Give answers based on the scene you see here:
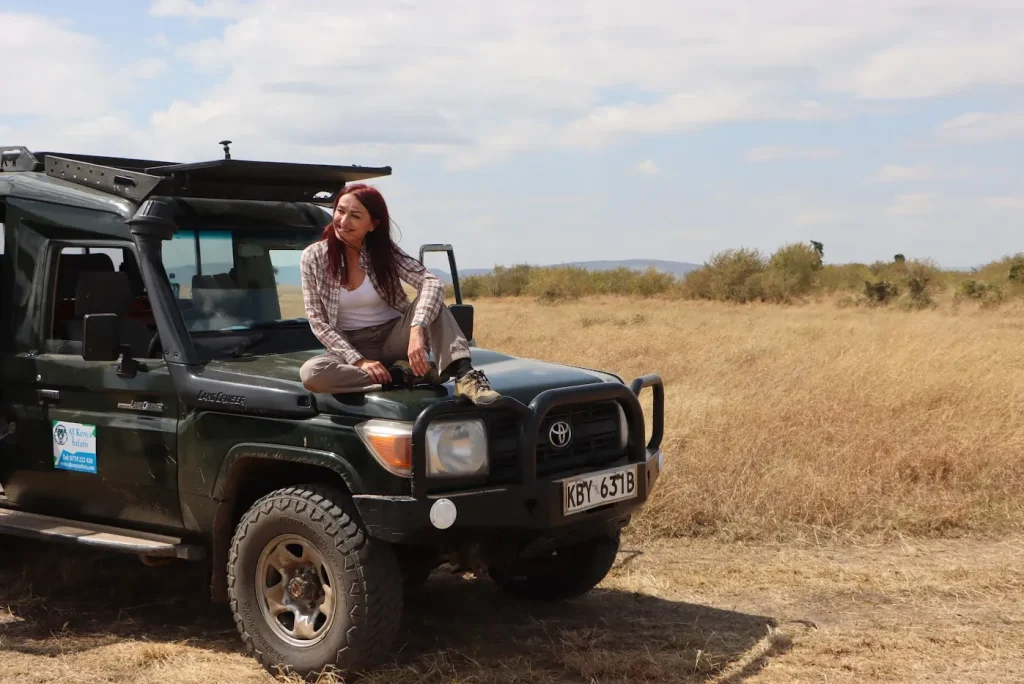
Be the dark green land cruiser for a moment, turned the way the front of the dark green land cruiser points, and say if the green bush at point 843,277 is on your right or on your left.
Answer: on your left

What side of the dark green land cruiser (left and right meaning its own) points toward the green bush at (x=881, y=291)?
left

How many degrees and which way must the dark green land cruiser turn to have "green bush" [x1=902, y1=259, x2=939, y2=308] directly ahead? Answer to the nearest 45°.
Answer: approximately 90° to its left

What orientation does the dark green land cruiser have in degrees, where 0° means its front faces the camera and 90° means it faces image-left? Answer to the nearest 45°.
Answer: approximately 315°

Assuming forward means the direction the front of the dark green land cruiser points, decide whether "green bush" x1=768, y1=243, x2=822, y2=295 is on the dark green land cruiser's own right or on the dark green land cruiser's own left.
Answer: on the dark green land cruiser's own left

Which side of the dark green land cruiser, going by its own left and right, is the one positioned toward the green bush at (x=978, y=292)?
left

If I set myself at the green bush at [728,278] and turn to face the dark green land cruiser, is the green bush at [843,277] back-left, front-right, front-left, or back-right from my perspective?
back-left
